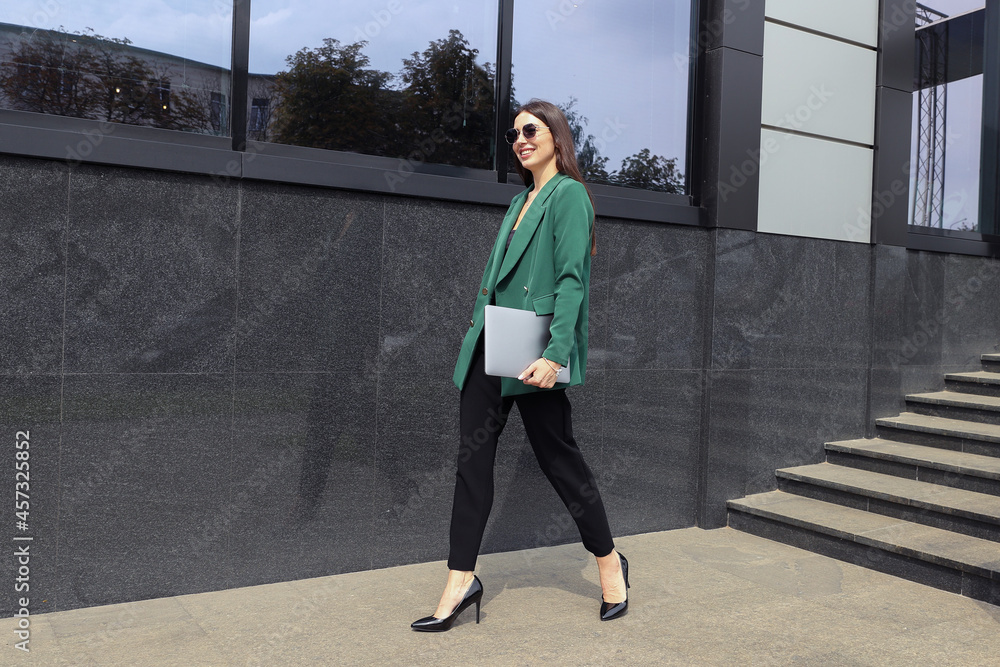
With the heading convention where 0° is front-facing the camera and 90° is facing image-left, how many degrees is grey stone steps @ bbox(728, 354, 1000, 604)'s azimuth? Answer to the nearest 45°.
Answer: approximately 45°

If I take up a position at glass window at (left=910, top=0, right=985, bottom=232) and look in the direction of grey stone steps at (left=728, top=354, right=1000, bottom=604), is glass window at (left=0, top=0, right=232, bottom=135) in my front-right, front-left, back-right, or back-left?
front-right

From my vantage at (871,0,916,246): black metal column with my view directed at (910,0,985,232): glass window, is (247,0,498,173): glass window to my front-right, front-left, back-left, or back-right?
back-left

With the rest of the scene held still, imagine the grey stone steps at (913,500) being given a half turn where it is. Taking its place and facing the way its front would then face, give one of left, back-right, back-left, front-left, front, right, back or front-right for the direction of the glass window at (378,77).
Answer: back

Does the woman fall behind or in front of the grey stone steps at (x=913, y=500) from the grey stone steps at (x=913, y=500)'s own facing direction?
in front

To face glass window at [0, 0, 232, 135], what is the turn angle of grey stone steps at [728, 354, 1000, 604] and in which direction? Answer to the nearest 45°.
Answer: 0° — it already faces it
